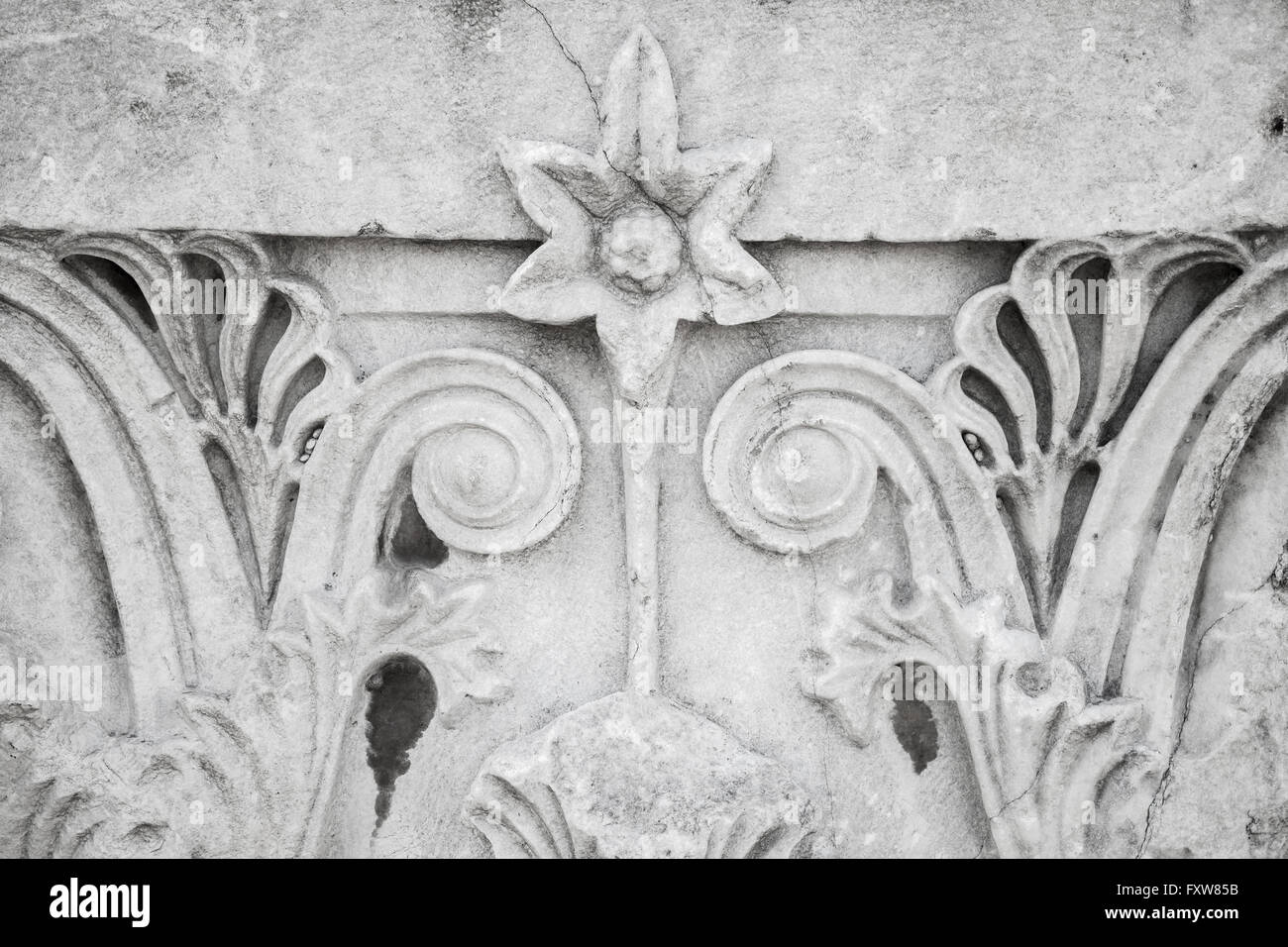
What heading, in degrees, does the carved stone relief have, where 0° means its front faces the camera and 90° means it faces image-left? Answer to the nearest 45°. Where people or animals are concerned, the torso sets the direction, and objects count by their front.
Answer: approximately 0°
